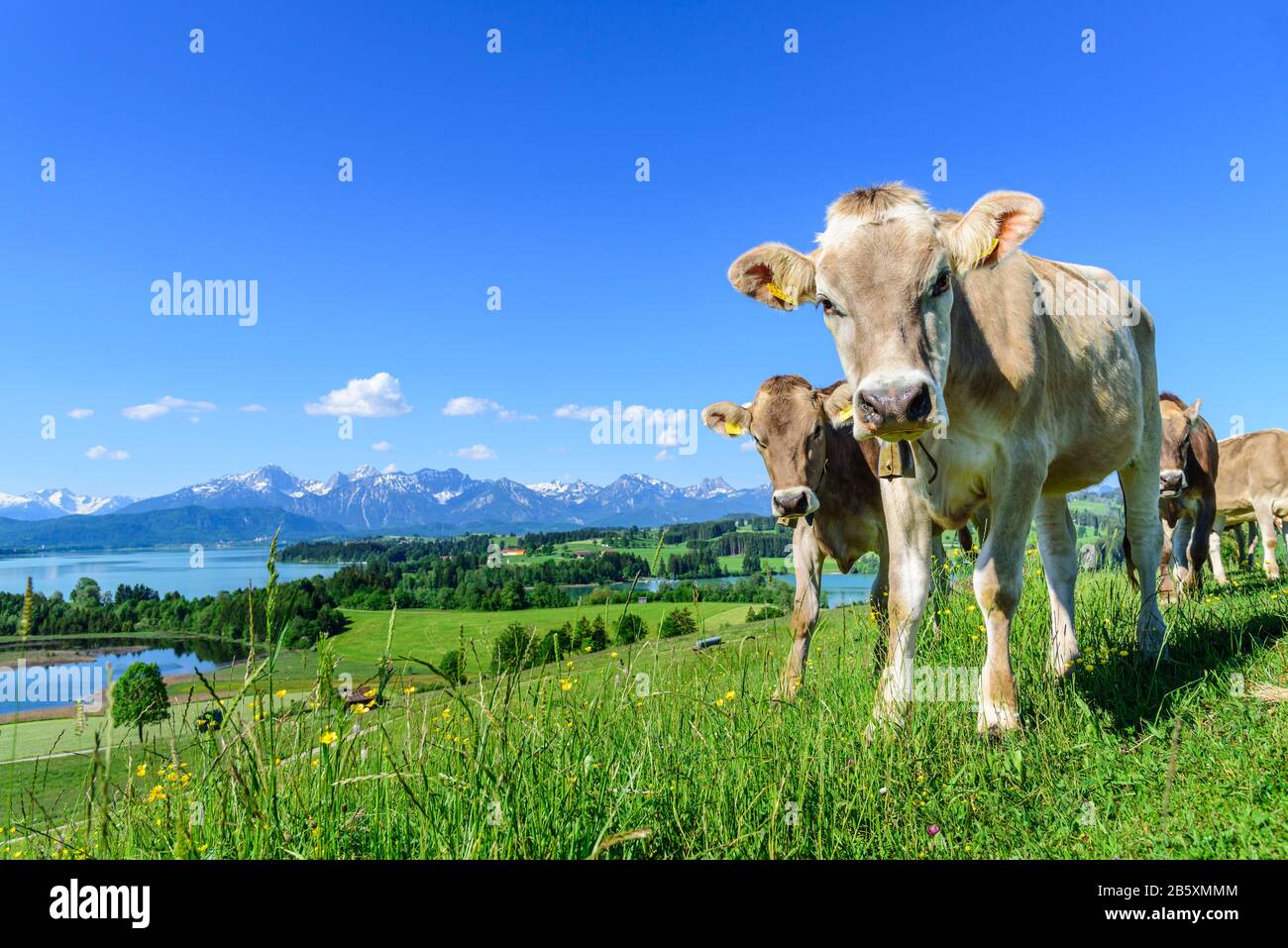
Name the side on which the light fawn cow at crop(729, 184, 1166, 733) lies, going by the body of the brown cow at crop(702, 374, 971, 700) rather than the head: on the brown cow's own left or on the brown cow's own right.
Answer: on the brown cow's own left

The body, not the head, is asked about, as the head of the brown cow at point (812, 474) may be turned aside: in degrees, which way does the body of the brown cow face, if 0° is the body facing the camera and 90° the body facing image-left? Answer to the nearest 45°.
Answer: approximately 45°

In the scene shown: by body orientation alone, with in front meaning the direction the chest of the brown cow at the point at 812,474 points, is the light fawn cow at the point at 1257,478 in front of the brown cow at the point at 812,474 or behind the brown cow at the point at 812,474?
behind
